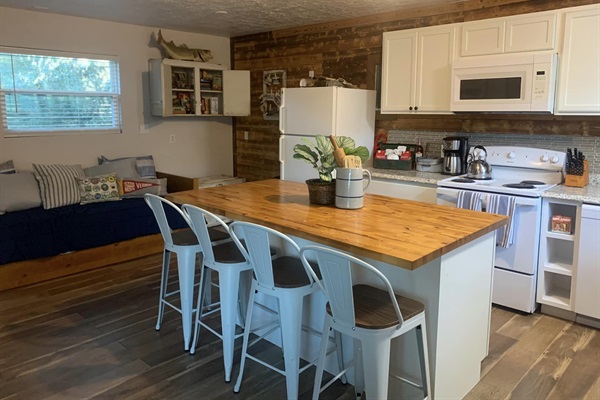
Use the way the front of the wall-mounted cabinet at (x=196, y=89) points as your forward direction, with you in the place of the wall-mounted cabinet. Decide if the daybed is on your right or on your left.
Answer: on your right

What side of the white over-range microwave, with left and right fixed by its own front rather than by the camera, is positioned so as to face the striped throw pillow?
right

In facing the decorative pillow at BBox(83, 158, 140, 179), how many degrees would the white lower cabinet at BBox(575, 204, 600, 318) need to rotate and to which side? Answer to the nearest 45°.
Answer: approximately 90° to its right

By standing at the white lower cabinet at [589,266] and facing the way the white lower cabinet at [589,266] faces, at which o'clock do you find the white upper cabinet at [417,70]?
The white upper cabinet is roughly at 4 o'clock from the white lower cabinet.

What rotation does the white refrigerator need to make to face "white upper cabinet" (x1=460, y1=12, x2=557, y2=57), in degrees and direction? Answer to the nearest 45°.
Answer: approximately 90° to its left
